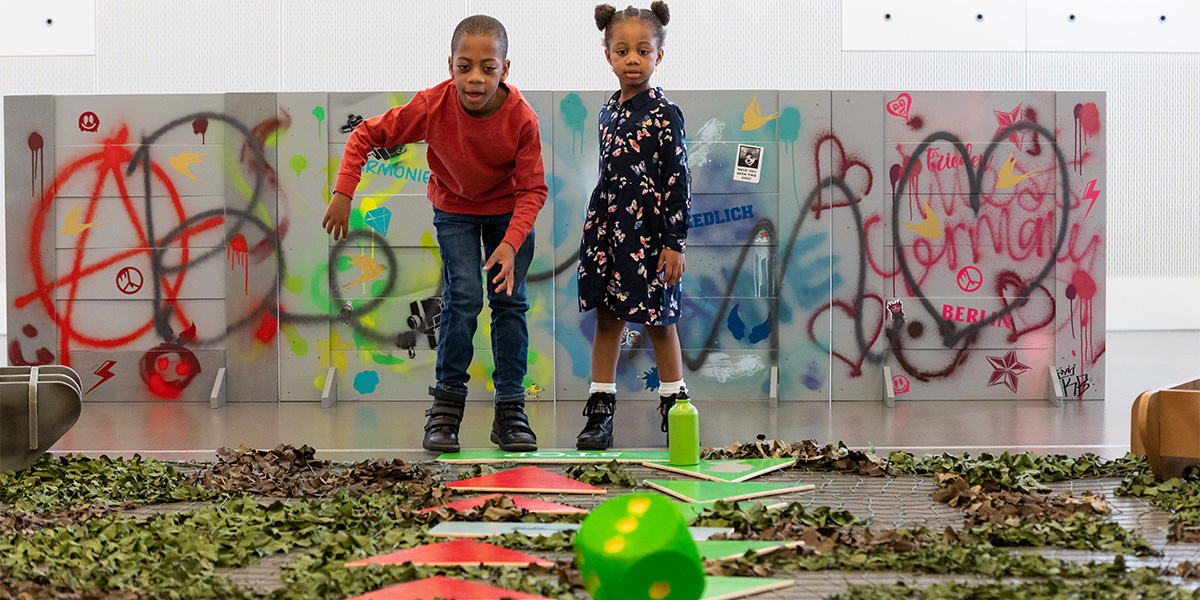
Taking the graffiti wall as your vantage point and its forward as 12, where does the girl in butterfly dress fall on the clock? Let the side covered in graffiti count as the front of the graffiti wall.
The girl in butterfly dress is roughly at 12 o'clock from the graffiti wall.

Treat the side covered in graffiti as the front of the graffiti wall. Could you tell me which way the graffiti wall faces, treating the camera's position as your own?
facing the viewer

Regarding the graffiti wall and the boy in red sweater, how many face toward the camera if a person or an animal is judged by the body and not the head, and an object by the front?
2

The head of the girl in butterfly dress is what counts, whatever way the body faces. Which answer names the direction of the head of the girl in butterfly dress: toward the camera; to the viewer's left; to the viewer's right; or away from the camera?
toward the camera

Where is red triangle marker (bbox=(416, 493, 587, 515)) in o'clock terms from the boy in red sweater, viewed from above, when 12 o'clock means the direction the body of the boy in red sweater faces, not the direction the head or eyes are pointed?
The red triangle marker is roughly at 12 o'clock from the boy in red sweater.

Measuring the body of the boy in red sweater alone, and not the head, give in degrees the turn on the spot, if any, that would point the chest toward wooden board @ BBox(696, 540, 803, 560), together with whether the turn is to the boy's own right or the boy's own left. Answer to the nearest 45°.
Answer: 0° — they already face it

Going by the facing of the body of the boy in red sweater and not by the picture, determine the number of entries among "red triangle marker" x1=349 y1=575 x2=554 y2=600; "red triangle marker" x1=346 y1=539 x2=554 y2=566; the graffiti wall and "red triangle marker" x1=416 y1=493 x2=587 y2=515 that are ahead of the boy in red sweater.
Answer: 3

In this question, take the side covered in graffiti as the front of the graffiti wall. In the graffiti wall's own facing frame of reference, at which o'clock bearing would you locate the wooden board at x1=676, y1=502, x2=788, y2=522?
The wooden board is roughly at 12 o'clock from the graffiti wall.

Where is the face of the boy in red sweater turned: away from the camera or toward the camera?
toward the camera

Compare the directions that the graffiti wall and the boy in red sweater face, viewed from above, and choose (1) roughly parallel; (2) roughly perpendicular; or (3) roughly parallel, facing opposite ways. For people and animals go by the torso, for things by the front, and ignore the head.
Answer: roughly parallel

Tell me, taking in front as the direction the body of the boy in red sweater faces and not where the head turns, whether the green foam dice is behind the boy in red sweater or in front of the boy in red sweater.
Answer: in front

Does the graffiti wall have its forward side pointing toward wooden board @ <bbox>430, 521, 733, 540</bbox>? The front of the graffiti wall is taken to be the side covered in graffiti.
yes

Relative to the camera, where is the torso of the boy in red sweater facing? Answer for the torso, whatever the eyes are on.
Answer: toward the camera
